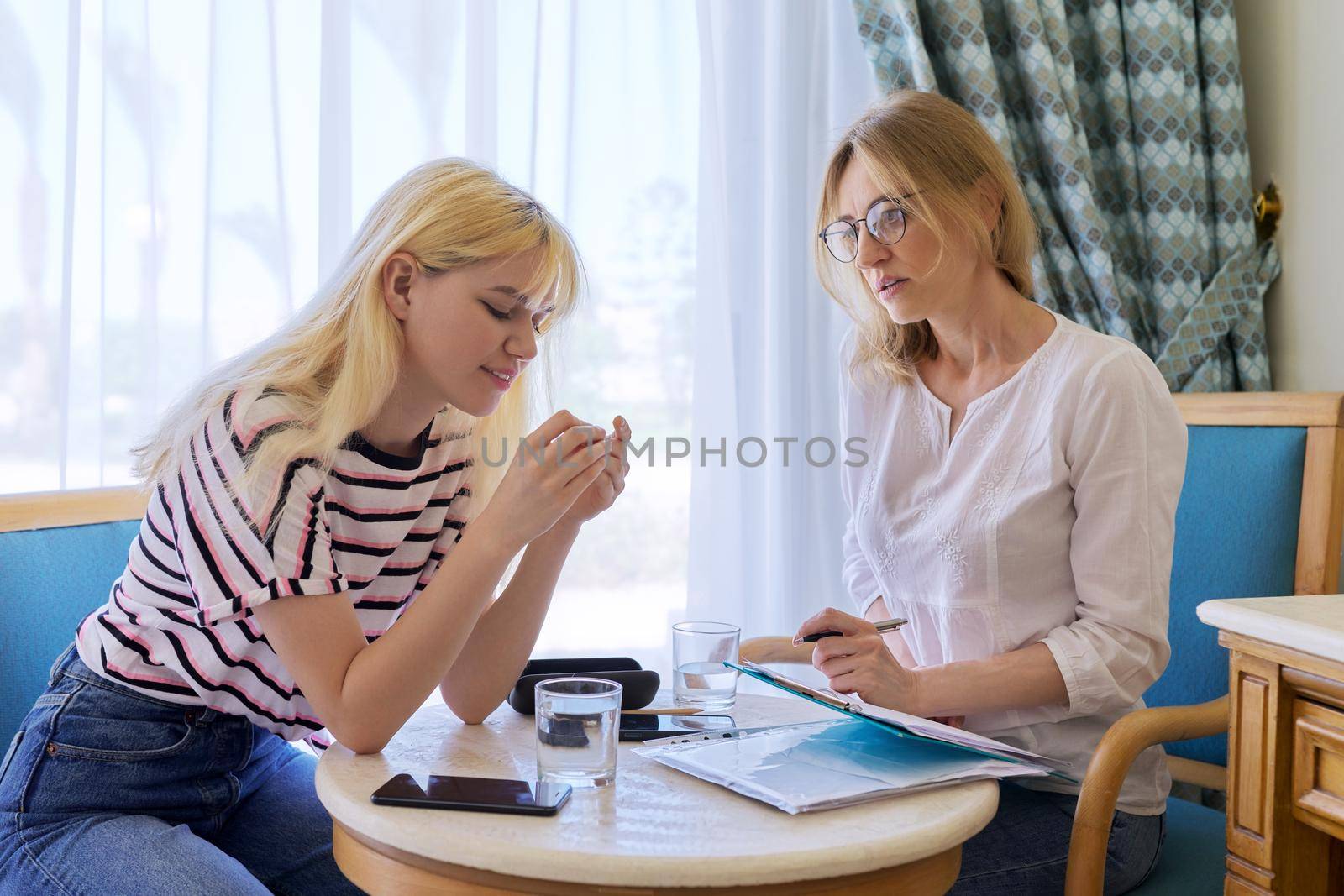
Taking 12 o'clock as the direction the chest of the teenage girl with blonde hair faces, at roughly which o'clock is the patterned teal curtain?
The patterned teal curtain is roughly at 10 o'clock from the teenage girl with blonde hair.

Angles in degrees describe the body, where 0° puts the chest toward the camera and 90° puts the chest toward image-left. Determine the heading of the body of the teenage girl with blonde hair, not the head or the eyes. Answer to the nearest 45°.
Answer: approximately 315°

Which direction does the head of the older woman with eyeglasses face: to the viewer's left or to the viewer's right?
to the viewer's left

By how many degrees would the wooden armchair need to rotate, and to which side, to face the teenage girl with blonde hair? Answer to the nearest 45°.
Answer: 0° — it already faces them

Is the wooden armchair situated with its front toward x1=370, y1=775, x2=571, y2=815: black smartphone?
yes

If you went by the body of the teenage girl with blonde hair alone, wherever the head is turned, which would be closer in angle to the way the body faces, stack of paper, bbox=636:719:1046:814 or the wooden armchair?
the stack of paper
